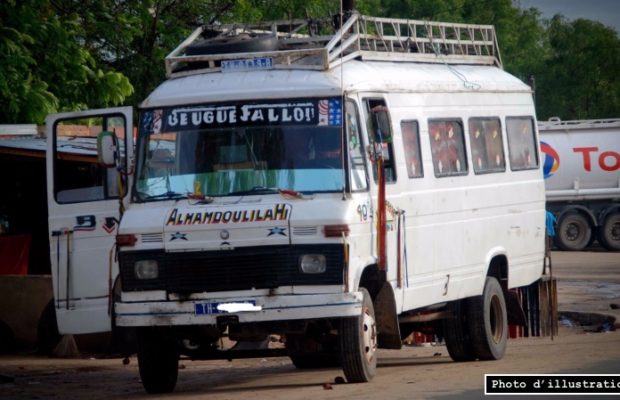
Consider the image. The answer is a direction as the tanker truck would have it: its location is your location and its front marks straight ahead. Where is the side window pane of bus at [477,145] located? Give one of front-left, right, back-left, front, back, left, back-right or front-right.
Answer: right

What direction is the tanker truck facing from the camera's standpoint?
to the viewer's right
